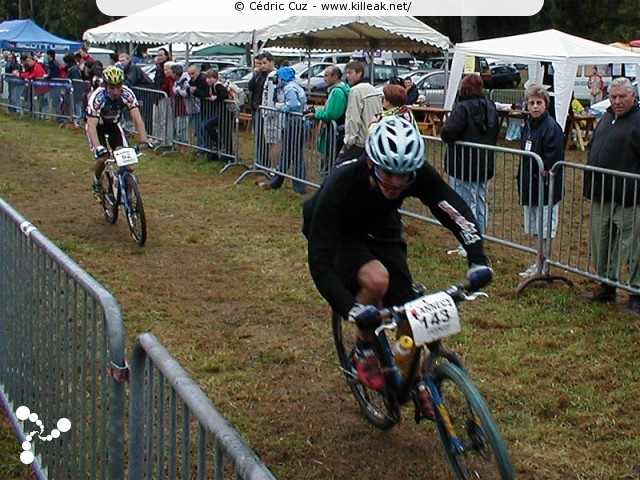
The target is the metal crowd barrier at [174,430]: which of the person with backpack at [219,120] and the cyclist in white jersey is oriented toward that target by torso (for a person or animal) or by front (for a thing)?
the cyclist in white jersey

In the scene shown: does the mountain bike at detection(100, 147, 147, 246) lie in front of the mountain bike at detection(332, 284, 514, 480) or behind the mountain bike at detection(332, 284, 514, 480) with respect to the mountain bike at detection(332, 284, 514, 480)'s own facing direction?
behind

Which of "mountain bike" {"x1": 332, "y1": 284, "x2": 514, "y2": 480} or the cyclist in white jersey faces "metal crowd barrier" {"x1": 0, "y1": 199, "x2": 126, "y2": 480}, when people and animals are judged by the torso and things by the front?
the cyclist in white jersey

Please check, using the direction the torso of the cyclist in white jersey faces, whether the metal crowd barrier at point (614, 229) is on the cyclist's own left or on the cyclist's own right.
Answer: on the cyclist's own left

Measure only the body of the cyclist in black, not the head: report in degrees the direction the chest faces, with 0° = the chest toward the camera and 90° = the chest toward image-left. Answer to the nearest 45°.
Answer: approximately 315°

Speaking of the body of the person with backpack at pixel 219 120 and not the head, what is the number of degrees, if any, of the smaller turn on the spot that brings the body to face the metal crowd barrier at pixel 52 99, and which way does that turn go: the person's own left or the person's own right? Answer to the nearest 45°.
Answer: approximately 45° to the person's own right

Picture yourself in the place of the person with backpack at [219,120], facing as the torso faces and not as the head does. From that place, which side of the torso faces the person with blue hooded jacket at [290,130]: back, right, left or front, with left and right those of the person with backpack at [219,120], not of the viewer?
left

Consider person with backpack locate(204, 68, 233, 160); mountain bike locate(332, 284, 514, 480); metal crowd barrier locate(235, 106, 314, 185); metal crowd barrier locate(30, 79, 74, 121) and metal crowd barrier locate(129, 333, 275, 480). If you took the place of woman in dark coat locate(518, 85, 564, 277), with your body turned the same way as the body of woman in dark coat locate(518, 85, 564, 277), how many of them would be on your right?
3
